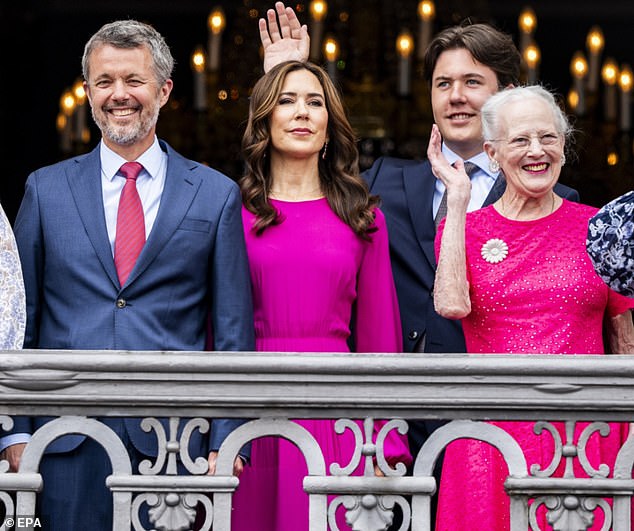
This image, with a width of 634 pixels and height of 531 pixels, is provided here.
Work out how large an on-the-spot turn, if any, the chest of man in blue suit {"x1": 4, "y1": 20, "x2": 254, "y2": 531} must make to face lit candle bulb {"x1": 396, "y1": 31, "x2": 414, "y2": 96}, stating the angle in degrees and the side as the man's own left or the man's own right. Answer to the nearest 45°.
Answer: approximately 135° to the man's own left

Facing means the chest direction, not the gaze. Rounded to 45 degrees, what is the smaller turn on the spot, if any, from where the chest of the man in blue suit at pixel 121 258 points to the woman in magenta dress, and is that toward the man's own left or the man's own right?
approximately 90° to the man's own left

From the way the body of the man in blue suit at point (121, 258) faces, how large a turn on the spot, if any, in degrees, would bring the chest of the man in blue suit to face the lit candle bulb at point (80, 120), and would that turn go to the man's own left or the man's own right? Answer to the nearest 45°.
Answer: approximately 180°

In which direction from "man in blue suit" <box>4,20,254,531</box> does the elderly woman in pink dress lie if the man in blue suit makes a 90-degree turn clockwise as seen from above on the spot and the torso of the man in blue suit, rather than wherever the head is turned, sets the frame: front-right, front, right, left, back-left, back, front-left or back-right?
back

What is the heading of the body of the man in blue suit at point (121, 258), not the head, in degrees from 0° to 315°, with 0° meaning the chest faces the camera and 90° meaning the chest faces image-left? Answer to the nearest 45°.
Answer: approximately 0°

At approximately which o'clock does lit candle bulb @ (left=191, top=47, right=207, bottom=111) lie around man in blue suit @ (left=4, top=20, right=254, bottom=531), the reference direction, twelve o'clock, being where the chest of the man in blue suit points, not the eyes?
The lit candle bulb is roughly at 6 o'clock from the man in blue suit.

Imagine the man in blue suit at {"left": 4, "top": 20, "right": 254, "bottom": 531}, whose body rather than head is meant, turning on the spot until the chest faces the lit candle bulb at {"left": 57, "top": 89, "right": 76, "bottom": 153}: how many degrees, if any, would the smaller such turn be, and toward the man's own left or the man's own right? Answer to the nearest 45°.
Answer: approximately 180°
